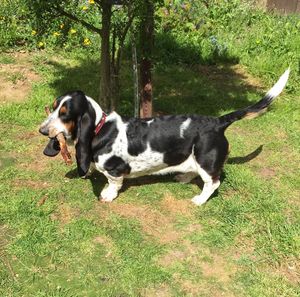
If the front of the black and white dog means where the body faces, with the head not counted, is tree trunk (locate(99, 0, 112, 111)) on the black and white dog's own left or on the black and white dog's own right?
on the black and white dog's own right

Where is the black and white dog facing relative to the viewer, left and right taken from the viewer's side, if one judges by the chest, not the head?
facing to the left of the viewer

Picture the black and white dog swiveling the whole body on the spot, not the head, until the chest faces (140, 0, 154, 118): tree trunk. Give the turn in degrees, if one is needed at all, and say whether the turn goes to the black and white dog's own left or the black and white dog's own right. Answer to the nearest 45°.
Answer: approximately 90° to the black and white dog's own right
